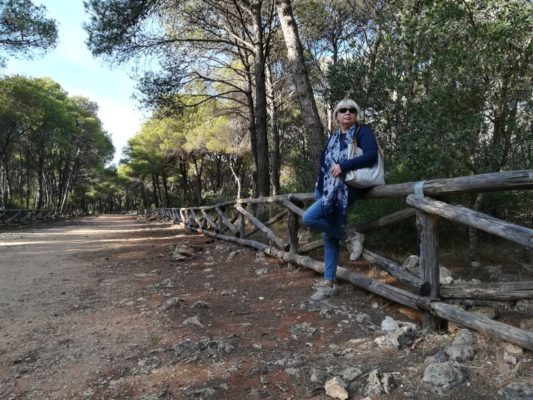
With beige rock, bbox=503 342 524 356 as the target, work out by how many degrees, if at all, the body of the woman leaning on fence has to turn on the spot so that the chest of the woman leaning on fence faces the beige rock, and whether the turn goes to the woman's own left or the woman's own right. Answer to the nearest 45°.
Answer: approximately 90° to the woman's own left

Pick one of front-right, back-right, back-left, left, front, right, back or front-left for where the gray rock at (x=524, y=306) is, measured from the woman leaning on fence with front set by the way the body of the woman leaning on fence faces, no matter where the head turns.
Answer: back-left

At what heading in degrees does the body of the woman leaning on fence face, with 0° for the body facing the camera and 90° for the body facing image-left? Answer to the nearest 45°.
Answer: approximately 45°

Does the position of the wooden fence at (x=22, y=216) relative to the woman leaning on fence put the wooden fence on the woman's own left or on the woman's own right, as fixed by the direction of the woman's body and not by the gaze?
on the woman's own right

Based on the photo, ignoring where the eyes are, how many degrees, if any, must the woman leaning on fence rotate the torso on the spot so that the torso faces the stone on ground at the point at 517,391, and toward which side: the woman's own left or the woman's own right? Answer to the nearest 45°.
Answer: approximately 90° to the woman's own left

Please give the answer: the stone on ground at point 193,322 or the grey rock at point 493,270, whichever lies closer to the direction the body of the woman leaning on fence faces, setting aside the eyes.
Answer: the stone on ground
